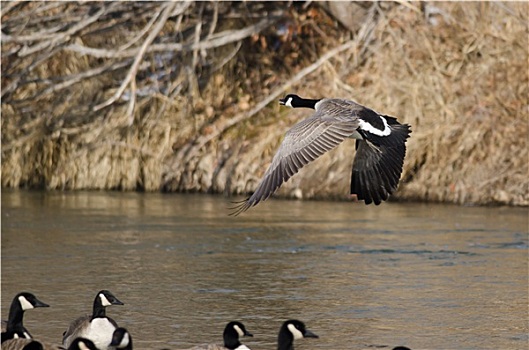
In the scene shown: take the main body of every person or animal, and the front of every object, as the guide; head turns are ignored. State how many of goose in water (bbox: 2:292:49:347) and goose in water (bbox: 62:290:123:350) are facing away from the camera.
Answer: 0

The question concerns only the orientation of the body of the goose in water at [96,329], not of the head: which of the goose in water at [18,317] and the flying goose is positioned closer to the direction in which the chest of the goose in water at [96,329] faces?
the flying goose

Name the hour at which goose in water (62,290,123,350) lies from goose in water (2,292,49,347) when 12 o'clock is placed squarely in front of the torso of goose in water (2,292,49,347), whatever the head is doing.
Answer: goose in water (62,290,123,350) is roughly at 1 o'clock from goose in water (2,292,49,347).

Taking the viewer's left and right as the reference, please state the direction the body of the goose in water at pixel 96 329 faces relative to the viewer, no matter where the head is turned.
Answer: facing the viewer and to the right of the viewer

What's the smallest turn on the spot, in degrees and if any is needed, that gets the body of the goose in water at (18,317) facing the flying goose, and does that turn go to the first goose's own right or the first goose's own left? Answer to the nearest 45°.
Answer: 0° — it already faces it

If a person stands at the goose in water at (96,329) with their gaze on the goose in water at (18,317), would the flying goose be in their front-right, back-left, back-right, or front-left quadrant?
back-right

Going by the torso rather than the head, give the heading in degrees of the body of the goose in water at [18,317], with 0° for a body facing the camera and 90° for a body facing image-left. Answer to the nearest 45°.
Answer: approximately 270°

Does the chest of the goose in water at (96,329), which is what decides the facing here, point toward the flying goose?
no
